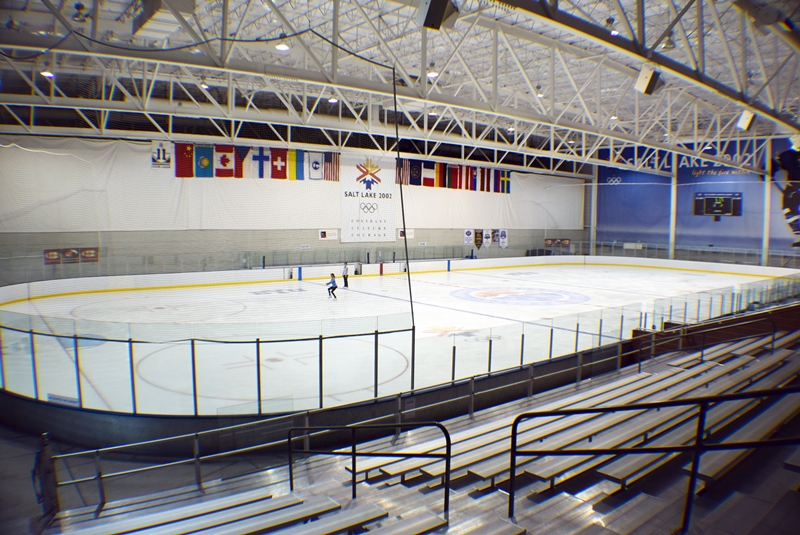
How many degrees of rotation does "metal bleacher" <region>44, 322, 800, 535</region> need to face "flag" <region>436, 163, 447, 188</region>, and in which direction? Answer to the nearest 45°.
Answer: approximately 45° to its right

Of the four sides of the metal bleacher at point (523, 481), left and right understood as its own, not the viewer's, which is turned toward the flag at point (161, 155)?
front

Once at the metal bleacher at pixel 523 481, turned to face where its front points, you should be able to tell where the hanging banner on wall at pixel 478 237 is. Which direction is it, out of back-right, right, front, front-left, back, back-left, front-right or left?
front-right

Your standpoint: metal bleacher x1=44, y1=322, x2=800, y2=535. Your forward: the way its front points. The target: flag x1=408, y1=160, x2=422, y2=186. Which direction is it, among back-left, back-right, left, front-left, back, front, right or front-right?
front-right

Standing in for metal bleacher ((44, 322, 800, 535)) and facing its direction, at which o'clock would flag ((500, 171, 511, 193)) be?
The flag is roughly at 2 o'clock from the metal bleacher.

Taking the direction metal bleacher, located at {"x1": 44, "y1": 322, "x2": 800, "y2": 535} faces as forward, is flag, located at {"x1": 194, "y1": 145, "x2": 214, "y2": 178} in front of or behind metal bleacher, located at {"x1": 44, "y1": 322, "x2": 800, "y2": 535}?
in front

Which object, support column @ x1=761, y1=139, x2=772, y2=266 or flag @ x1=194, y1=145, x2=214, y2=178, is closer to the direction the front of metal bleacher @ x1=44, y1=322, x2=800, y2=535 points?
the flag

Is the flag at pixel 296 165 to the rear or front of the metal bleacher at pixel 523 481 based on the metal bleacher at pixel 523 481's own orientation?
to the front

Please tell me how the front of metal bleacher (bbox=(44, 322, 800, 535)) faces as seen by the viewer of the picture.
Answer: facing away from the viewer and to the left of the viewer

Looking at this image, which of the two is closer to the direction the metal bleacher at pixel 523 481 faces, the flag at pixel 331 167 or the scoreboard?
the flag

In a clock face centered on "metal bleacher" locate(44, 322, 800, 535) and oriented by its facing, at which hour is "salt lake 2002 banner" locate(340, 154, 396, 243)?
The salt lake 2002 banner is roughly at 1 o'clock from the metal bleacher.

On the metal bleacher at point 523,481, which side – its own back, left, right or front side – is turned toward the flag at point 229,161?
front
